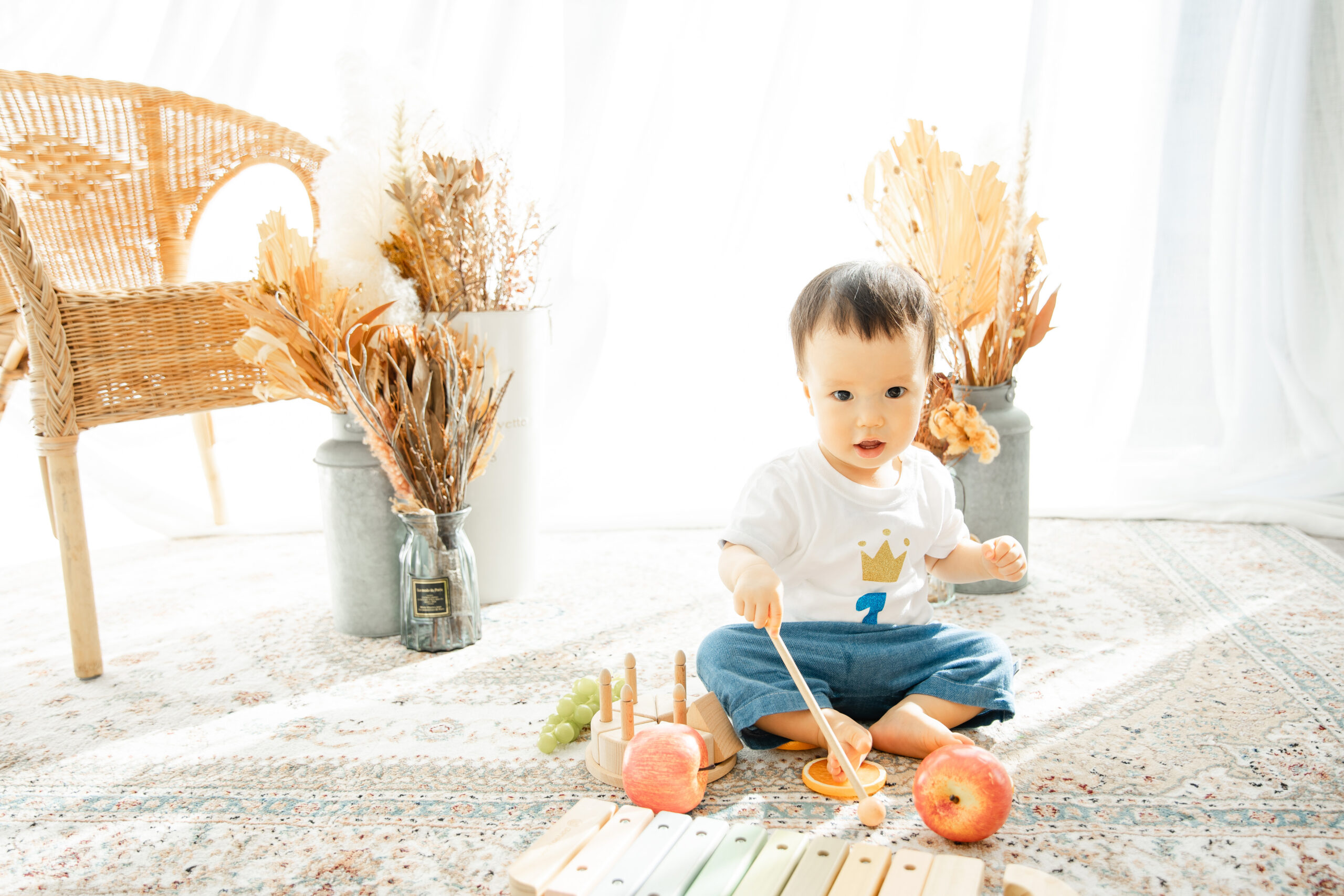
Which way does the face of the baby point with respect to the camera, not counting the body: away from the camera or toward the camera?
toward the camera

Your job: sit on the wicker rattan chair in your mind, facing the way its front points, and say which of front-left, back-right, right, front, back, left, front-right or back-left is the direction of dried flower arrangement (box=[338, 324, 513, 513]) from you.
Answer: front

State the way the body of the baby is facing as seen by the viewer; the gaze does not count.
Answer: toward the camera

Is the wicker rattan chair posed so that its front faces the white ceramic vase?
yes

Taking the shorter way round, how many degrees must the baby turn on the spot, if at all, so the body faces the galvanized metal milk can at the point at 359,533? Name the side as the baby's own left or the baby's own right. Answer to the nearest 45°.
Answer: approximately 90° to the baby's own right

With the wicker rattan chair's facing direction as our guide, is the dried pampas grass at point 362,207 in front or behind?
in front

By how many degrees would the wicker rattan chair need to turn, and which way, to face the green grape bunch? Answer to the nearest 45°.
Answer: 0° — it already faces it

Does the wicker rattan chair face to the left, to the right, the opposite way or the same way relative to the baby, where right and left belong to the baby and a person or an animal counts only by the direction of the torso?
to the left

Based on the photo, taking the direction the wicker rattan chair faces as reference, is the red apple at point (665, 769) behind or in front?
in front

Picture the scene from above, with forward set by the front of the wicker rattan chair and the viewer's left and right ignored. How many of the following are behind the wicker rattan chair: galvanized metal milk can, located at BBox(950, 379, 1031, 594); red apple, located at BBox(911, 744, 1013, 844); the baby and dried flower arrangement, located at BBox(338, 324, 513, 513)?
0

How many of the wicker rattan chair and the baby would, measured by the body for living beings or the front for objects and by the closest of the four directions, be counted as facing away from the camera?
0

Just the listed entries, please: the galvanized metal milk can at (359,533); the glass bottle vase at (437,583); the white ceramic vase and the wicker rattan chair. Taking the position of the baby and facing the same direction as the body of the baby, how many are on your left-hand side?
0

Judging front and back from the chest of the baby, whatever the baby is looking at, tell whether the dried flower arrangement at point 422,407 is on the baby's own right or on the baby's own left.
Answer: on the baby's own right

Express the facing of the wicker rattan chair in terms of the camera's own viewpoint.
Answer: facing the viewer and to the right of the viewer

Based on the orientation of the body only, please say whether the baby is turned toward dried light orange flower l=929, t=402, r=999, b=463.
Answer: no
